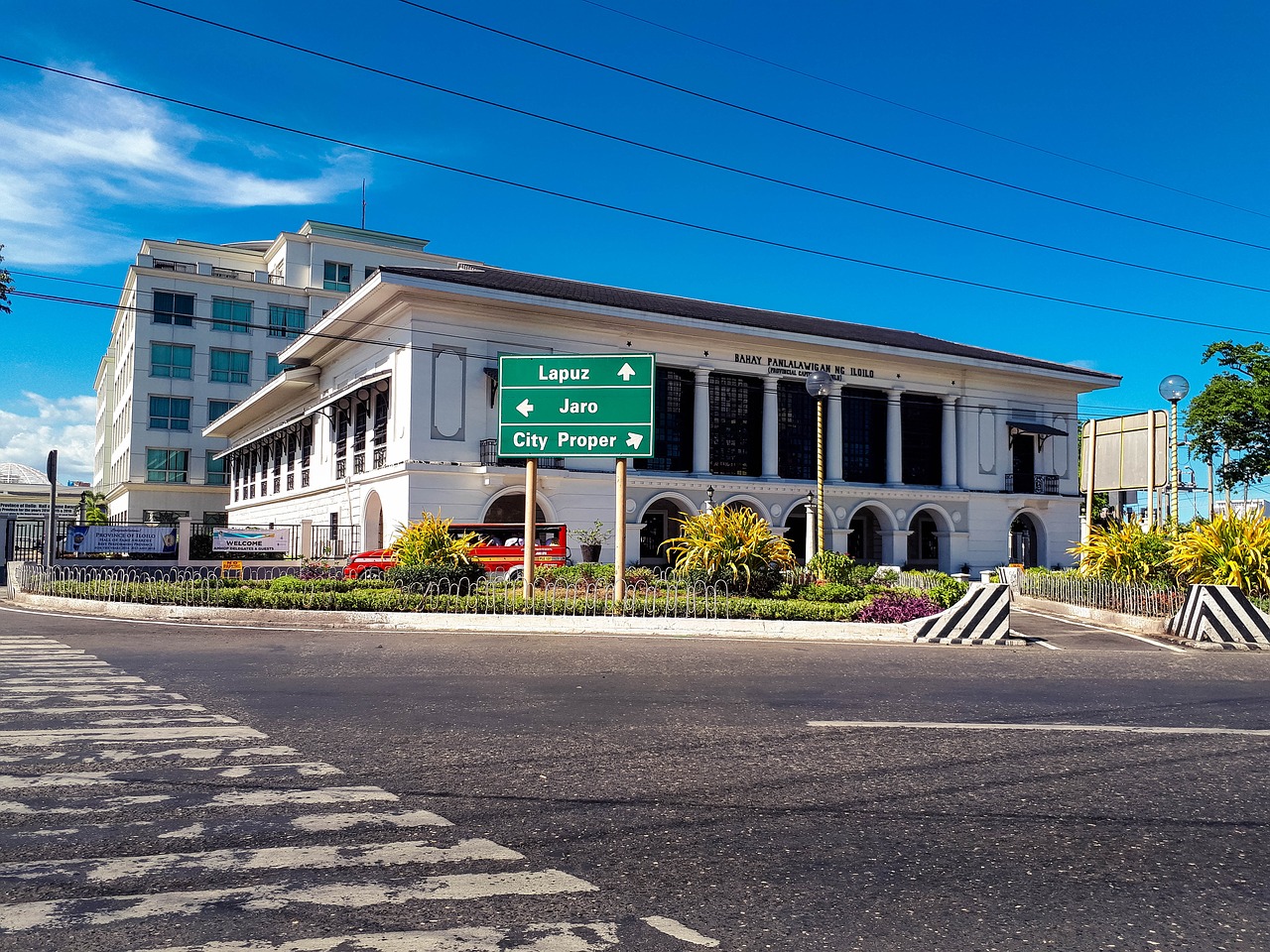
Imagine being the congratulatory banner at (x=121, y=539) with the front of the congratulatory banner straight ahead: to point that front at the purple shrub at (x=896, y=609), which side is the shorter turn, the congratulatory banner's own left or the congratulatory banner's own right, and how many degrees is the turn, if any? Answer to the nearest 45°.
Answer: approximately 45° to the congratulatory banner's own left

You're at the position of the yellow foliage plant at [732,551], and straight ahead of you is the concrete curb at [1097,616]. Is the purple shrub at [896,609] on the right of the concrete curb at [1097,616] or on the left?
right

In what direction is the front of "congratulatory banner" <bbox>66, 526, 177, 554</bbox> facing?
toward the camera

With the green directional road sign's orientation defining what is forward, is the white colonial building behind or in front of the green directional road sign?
behind

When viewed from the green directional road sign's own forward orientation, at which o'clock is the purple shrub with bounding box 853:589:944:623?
The purple shrub is roughly at 10 o'clock from the green directional road sign.

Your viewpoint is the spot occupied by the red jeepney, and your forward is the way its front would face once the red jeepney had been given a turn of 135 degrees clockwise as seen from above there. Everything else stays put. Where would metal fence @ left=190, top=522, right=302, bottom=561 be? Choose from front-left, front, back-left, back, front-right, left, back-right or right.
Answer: left

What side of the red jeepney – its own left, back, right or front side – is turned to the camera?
left

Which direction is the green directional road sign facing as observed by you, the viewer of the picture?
facing the viewer

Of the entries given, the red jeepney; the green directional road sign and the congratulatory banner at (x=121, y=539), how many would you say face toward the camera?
2

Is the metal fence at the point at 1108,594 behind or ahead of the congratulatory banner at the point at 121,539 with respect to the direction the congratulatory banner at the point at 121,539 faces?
ahead

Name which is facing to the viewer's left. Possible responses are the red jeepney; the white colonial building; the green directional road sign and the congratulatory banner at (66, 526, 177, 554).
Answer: the red jeepney

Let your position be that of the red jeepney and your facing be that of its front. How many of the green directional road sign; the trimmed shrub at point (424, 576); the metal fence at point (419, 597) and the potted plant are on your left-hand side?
3

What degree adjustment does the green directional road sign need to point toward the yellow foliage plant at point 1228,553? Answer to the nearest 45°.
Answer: approximately 90° to its left

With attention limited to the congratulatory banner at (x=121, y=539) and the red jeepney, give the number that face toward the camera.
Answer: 1

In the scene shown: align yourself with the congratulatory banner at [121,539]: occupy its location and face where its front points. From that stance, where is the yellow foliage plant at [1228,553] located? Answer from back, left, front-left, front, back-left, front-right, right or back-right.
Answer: front-left

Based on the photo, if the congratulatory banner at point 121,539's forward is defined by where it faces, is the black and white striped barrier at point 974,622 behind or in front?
in front
